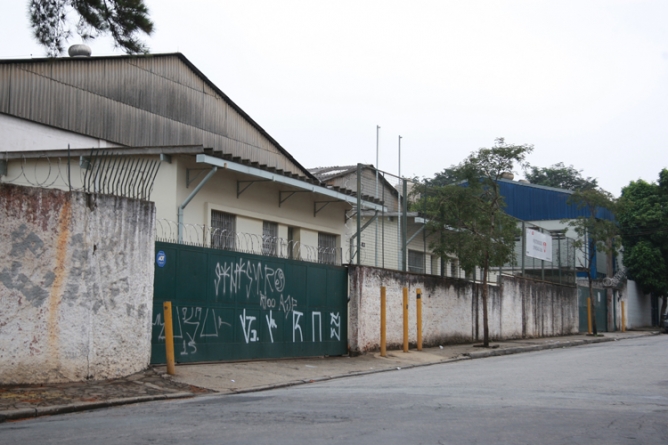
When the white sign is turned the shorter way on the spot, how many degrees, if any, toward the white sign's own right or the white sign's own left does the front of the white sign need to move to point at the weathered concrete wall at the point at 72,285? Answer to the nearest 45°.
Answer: approximately 45° to the white sign's own right

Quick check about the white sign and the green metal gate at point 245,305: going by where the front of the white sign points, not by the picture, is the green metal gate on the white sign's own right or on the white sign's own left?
on the white sign's own right

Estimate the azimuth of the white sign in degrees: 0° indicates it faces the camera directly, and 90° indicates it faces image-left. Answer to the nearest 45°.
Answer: approximately 315°

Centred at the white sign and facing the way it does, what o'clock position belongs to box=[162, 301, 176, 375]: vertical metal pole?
The vertical metal pole is roughly at 2 o'clock from the white sign.
